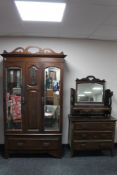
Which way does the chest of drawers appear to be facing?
toward the camera
